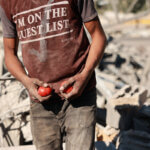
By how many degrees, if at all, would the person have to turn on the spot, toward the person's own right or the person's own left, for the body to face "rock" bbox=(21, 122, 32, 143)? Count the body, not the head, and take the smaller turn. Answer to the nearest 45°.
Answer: approximately 180°

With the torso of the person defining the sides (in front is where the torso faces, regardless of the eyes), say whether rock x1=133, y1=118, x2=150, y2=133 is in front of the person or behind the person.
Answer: behind

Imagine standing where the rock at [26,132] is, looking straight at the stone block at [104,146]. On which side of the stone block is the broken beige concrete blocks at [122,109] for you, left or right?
left

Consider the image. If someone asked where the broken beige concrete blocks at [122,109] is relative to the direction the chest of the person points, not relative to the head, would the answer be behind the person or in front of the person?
behind

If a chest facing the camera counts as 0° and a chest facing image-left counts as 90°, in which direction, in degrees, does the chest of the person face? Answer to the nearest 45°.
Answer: approximately 0°
